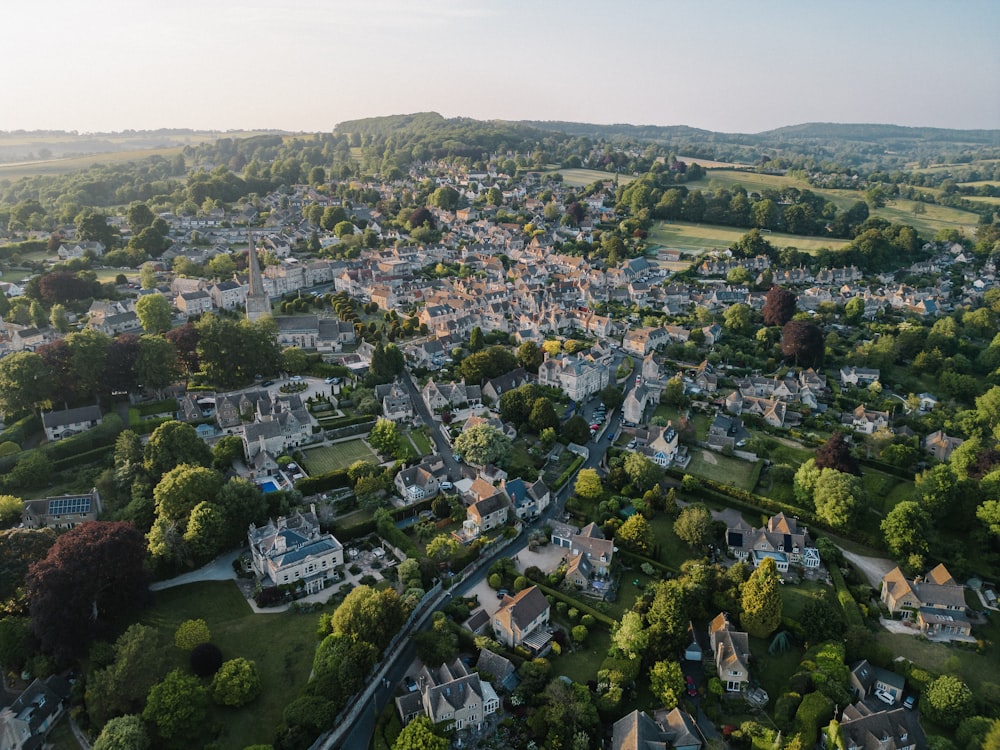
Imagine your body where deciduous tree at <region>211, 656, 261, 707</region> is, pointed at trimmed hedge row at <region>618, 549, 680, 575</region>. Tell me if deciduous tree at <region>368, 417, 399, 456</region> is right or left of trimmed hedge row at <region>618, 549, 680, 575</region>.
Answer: left

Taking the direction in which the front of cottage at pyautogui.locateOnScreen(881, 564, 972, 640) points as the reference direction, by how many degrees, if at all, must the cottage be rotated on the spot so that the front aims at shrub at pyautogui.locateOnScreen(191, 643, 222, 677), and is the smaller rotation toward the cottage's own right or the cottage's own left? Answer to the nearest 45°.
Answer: approximately 45° to the cottage's own right

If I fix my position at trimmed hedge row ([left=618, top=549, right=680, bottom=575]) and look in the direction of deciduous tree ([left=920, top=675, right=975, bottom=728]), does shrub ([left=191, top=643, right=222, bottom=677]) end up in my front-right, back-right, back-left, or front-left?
back-right

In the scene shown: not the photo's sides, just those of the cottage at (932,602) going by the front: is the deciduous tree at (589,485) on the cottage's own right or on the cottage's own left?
on the cottage's own right

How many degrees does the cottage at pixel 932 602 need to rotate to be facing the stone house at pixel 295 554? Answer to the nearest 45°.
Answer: approximately 45° to its right

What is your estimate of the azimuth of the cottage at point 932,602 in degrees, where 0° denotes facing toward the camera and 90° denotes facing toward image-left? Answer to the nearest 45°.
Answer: approximately 0°

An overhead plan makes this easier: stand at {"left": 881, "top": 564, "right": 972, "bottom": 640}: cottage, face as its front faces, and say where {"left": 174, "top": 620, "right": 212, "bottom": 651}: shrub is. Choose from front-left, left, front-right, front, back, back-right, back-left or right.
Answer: front-right

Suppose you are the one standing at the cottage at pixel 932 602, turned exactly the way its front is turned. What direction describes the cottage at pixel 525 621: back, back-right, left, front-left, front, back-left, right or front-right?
front-right

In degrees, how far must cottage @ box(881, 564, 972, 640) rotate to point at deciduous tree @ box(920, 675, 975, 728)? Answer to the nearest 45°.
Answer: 0° — it already faces it

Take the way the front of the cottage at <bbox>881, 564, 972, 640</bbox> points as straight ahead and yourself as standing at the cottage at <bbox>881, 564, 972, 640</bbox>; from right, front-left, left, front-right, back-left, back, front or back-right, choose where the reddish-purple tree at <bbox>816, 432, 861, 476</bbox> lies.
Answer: back-right
